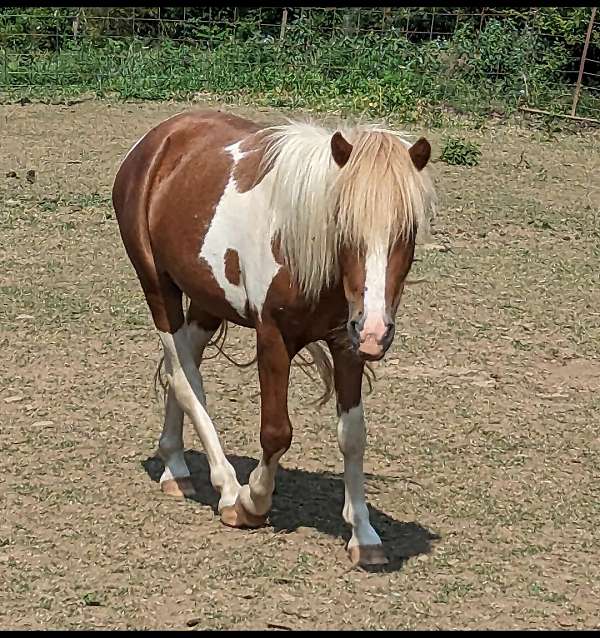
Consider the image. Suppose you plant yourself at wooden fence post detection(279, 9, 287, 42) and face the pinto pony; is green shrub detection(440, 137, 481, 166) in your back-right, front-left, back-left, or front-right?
front-left

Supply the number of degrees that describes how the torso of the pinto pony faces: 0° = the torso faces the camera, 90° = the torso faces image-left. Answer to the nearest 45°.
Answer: approximately 315°

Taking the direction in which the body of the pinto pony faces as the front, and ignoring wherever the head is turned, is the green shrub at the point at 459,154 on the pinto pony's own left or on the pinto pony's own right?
on the pinto pony's own left

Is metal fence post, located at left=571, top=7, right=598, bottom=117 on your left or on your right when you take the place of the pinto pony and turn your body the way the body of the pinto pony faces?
on your left

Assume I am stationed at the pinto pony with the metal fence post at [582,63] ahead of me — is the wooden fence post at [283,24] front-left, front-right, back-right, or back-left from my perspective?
front-left

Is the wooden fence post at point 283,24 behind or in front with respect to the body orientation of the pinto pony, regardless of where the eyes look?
behind

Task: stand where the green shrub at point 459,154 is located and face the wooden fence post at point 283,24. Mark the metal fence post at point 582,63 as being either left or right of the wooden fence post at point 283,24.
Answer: right
